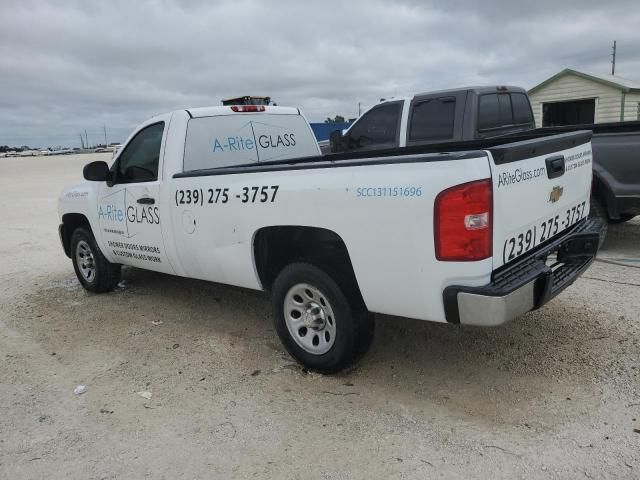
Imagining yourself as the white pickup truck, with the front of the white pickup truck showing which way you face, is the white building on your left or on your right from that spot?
on your right

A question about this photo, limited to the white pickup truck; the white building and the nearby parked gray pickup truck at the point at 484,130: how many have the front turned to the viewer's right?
0

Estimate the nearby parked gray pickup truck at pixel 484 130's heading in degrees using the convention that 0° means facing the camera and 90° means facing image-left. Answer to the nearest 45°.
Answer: approximately 135°

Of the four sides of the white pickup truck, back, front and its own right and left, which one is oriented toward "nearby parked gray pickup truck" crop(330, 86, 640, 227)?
right

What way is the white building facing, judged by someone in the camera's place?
facing the viewer and to the left of the viewer

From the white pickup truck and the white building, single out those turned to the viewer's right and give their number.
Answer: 0

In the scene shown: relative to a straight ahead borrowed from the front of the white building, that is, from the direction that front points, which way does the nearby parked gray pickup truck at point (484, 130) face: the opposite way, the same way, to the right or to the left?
to the right

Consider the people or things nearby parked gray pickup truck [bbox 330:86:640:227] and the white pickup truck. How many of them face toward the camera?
0

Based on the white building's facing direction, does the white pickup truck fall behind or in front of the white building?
in front

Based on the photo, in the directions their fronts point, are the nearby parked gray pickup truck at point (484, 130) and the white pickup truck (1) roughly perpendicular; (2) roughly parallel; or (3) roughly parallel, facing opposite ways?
roughly parallel

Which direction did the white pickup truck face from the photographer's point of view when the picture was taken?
facing away from the viewer and to the left of the viewer
